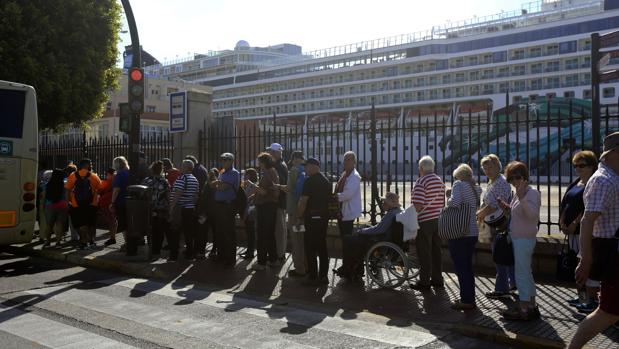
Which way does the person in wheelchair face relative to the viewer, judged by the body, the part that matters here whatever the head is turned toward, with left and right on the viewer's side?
facing to the left of the viewer

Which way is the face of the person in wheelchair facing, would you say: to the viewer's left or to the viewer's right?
to the viewer's left

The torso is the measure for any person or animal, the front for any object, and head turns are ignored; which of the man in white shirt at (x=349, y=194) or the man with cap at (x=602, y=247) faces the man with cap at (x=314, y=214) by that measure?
the man in white shirt

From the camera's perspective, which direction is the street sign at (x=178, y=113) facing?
toward the camera

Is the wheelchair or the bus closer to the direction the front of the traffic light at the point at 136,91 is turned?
the wheelchair

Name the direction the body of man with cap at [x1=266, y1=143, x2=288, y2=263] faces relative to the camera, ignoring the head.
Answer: to the viewer's left

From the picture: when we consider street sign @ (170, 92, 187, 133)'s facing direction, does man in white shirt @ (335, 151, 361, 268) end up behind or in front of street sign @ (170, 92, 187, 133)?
in front

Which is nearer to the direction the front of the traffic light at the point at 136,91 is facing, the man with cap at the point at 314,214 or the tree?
the man with cap
